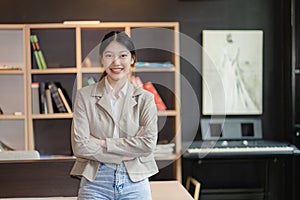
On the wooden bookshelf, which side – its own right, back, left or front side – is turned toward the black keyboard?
left

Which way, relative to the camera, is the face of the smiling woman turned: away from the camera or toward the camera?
toward the camera

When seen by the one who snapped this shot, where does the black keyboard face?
facing the viewer

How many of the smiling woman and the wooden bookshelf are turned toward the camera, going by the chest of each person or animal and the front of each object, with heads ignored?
2

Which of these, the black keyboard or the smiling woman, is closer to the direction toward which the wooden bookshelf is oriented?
the smiling woman

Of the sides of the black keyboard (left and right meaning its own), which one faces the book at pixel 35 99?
right

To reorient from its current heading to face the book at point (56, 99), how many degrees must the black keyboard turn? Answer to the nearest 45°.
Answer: approximately 90° to its right

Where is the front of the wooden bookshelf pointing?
toward the camera
